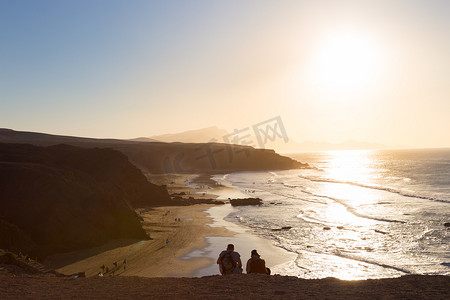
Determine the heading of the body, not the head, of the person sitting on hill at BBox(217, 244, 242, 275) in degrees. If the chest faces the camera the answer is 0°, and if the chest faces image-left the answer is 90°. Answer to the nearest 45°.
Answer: approximately 180°
